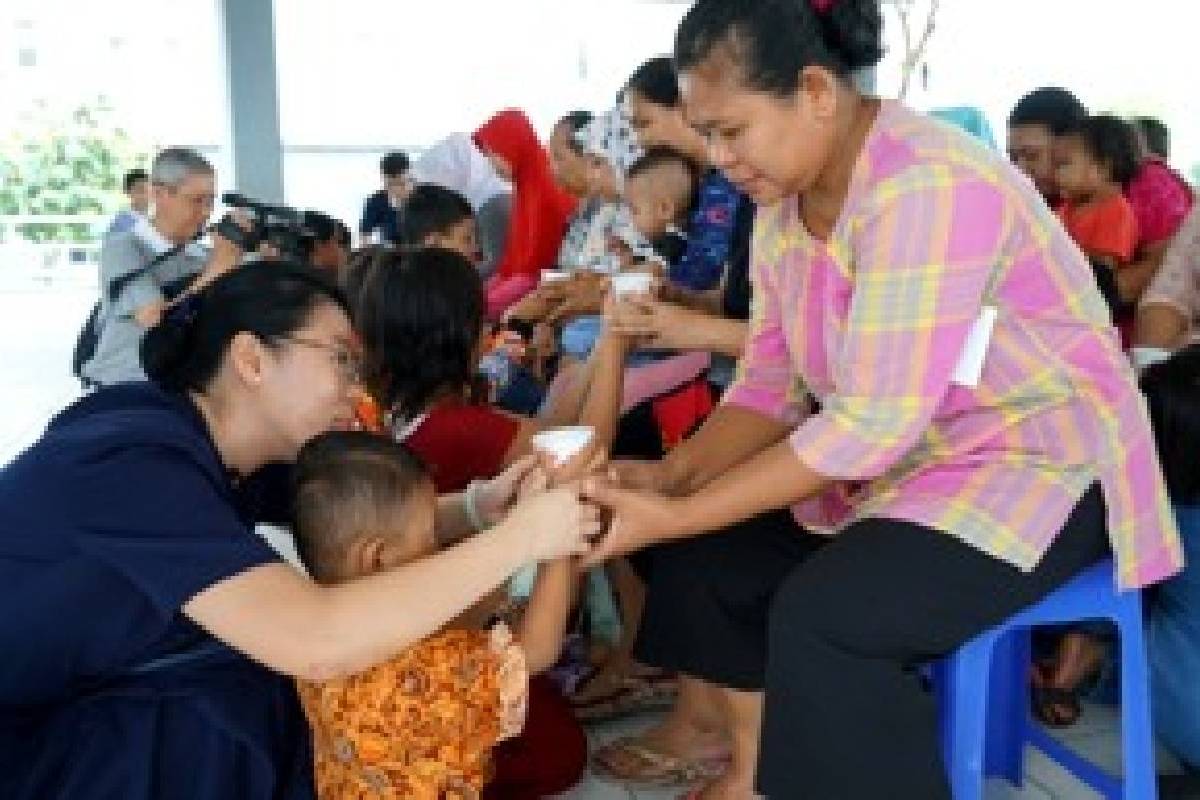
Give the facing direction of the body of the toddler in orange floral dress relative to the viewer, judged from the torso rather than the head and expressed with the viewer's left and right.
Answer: facing away from the viewer and to the right of the viewer

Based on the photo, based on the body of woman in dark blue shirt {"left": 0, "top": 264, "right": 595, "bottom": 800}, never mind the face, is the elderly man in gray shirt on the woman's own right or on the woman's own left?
on the woman's own left

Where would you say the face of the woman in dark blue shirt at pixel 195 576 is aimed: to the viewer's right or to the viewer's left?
to the viewer's right

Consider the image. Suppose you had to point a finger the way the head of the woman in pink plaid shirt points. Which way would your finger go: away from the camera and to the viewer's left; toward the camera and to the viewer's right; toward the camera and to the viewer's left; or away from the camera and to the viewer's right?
toward the camera and to the viewer's left

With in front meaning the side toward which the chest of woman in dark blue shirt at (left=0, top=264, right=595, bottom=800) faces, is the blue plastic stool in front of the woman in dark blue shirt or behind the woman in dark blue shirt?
in front

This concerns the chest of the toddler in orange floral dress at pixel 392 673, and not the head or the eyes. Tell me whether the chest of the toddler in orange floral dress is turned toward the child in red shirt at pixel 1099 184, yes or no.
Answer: yes

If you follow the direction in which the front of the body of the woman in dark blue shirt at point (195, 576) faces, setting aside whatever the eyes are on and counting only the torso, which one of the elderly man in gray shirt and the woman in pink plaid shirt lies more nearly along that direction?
the woman in pink plaid shirt

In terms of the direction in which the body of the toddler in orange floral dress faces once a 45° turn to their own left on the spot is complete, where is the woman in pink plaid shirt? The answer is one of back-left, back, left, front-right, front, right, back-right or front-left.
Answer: right

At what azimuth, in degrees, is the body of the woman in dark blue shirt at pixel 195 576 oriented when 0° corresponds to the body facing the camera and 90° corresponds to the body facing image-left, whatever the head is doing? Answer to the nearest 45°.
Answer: approximately 270°

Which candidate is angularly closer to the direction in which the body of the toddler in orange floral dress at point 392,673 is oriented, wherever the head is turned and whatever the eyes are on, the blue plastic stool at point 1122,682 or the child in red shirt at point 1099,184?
the child in red shirt

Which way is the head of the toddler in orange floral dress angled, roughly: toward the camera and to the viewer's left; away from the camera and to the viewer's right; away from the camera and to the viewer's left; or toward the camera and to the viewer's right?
away from the camera and to the viewer's right

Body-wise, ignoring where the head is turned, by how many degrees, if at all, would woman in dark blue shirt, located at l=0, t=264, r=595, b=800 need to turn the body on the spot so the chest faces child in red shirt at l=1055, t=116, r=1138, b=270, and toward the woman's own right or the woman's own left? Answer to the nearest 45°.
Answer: approximately 45° to the woman's own left

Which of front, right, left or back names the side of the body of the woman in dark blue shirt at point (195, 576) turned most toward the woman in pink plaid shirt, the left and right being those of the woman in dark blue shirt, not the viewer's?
front
